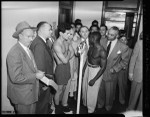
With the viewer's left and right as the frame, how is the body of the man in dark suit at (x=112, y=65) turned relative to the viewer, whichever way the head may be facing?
facing the viewer and to the left of the viewer

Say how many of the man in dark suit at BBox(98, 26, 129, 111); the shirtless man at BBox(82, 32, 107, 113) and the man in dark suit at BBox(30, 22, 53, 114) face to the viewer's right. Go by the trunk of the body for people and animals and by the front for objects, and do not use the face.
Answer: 1

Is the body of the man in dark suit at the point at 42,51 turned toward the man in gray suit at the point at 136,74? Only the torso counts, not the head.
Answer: yes

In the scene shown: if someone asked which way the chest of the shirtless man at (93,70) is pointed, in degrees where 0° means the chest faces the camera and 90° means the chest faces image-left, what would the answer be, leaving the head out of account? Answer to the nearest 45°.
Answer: approximately 45°

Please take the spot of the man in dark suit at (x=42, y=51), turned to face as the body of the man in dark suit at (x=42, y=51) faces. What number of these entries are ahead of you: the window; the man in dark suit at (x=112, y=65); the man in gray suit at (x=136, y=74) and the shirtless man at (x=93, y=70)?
4

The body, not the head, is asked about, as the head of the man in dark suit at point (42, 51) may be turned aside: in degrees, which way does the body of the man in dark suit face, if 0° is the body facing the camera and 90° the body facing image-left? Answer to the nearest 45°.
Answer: approximately 270°

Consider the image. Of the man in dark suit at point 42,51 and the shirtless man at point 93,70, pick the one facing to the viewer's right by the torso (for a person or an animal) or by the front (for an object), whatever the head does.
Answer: the man in dark suit

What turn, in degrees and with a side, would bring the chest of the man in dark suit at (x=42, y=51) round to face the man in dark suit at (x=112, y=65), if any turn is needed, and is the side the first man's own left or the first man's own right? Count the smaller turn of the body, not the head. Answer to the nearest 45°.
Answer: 0° — they already face them
